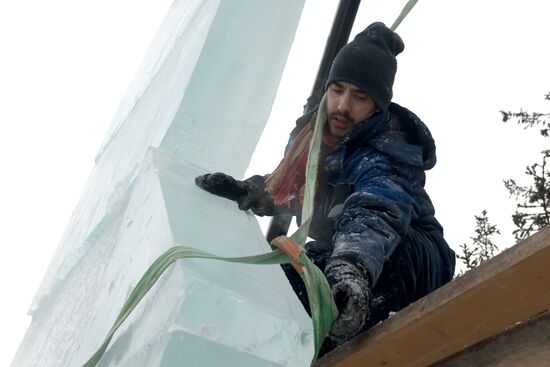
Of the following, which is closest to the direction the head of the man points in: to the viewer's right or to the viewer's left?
to the viewer's left

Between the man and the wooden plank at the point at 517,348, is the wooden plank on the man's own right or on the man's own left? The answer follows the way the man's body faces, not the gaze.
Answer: on the man's own left

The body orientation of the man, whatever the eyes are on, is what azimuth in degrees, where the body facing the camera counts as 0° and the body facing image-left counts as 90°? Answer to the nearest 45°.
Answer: approximately 45°
